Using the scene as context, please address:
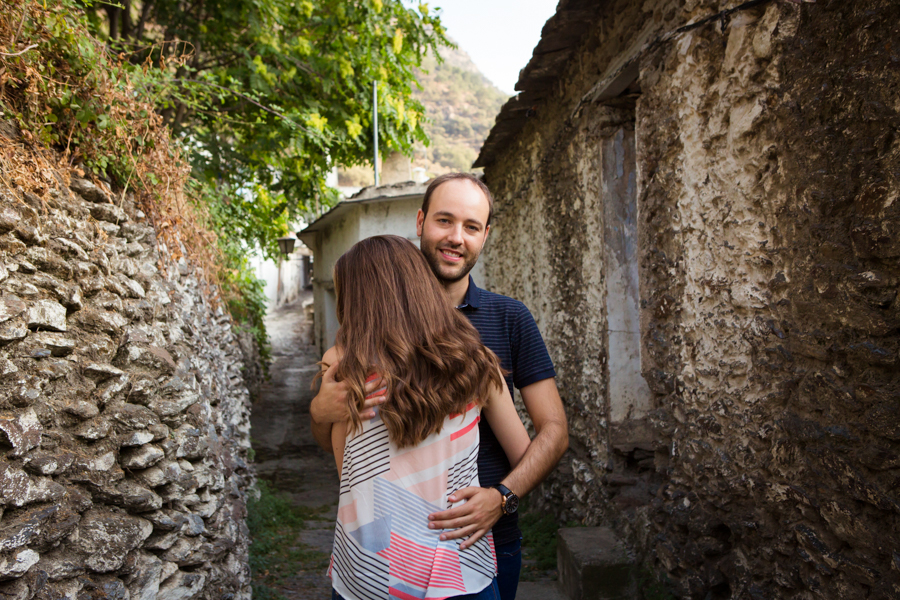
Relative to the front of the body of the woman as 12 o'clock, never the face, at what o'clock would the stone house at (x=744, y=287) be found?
The stone house is roughly at 2 o'clock from the woman.

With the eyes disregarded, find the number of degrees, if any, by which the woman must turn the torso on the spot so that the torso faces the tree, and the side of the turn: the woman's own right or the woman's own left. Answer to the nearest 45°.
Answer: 0° — they already face it

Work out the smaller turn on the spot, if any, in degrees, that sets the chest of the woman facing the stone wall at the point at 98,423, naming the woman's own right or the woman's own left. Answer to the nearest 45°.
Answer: approximately 45° to the woman's own left

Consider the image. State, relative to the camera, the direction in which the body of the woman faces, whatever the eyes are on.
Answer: away from the camera

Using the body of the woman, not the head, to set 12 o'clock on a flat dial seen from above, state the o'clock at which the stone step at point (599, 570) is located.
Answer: The stone step is roughly at 1 o'clock from the woman.

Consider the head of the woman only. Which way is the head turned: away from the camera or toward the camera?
away from the camera

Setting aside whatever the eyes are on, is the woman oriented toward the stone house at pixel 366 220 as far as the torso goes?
yes
